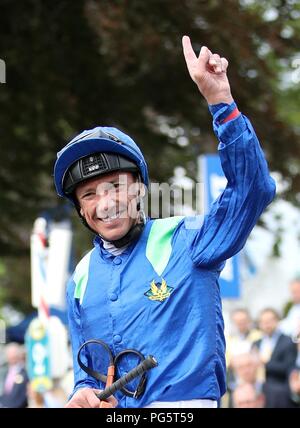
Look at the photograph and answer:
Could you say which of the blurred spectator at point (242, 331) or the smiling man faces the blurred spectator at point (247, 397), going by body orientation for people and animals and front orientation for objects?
the blurred spectator at point (242, 331)

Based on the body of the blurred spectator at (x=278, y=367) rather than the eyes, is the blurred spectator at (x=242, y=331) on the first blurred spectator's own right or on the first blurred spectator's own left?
on the first blurred spectator's own right

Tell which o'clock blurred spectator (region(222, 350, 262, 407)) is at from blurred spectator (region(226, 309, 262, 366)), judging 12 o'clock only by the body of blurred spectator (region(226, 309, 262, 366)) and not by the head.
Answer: blurred spectator (region(222, 350, 262, 407)) is roughly at 12 o'clock from blurred spectator (region(226, 309, 262, 366)).

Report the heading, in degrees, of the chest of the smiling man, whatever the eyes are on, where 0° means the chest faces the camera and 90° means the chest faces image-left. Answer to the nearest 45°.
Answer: approximately 45°

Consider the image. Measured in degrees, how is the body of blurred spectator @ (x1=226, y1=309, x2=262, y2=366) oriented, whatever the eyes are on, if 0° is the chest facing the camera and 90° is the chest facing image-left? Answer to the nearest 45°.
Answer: approximately 0°
